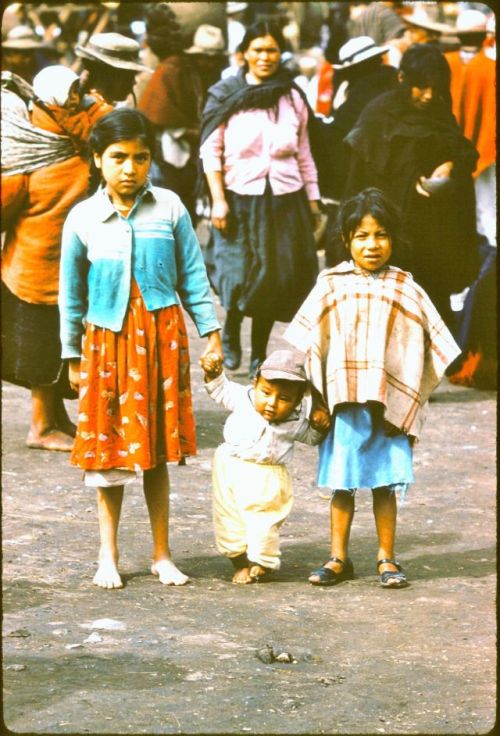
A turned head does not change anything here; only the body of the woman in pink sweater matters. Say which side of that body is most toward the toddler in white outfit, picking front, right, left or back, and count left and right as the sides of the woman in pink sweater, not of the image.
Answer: front

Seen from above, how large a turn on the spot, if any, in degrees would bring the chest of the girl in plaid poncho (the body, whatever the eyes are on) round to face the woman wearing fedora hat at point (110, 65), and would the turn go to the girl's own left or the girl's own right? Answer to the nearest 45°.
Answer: approximately 135° to the girl's own right

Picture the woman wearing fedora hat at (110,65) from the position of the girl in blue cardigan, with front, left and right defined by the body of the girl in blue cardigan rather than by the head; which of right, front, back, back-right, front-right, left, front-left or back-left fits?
back

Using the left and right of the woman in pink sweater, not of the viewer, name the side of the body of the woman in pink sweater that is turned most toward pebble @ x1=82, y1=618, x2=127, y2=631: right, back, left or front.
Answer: front

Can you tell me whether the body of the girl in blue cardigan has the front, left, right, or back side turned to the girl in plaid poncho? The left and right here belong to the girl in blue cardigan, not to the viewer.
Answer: left

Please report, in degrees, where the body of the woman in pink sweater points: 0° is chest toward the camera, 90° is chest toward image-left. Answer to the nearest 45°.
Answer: approximately 0°

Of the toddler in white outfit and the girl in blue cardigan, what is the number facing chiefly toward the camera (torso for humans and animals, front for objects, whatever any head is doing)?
2

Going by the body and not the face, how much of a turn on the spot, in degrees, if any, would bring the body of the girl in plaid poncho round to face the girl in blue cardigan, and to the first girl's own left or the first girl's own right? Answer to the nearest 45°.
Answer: approximately 90° to the first girl's own right
